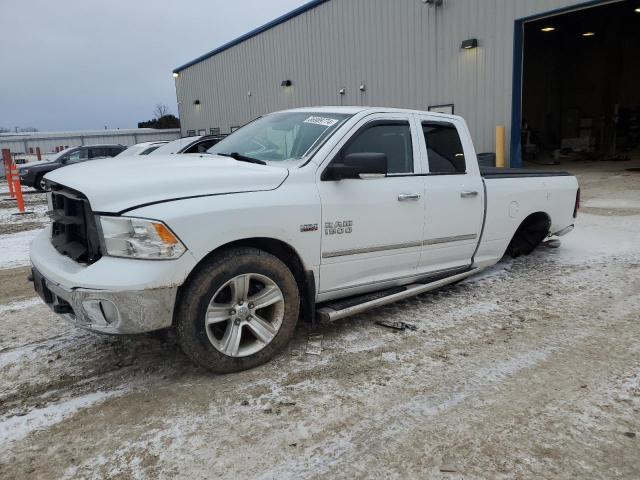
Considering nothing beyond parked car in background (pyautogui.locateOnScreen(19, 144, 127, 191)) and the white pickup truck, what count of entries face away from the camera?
0

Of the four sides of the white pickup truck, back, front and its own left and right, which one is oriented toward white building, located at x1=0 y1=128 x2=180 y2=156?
right

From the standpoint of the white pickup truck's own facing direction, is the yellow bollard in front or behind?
behind

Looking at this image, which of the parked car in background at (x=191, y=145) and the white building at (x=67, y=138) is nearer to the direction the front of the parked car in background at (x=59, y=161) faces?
the white building

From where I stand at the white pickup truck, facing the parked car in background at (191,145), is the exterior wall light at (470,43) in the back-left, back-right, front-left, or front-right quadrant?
front-right

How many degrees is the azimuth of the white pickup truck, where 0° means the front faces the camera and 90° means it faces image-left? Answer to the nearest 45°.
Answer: approximately 45°
